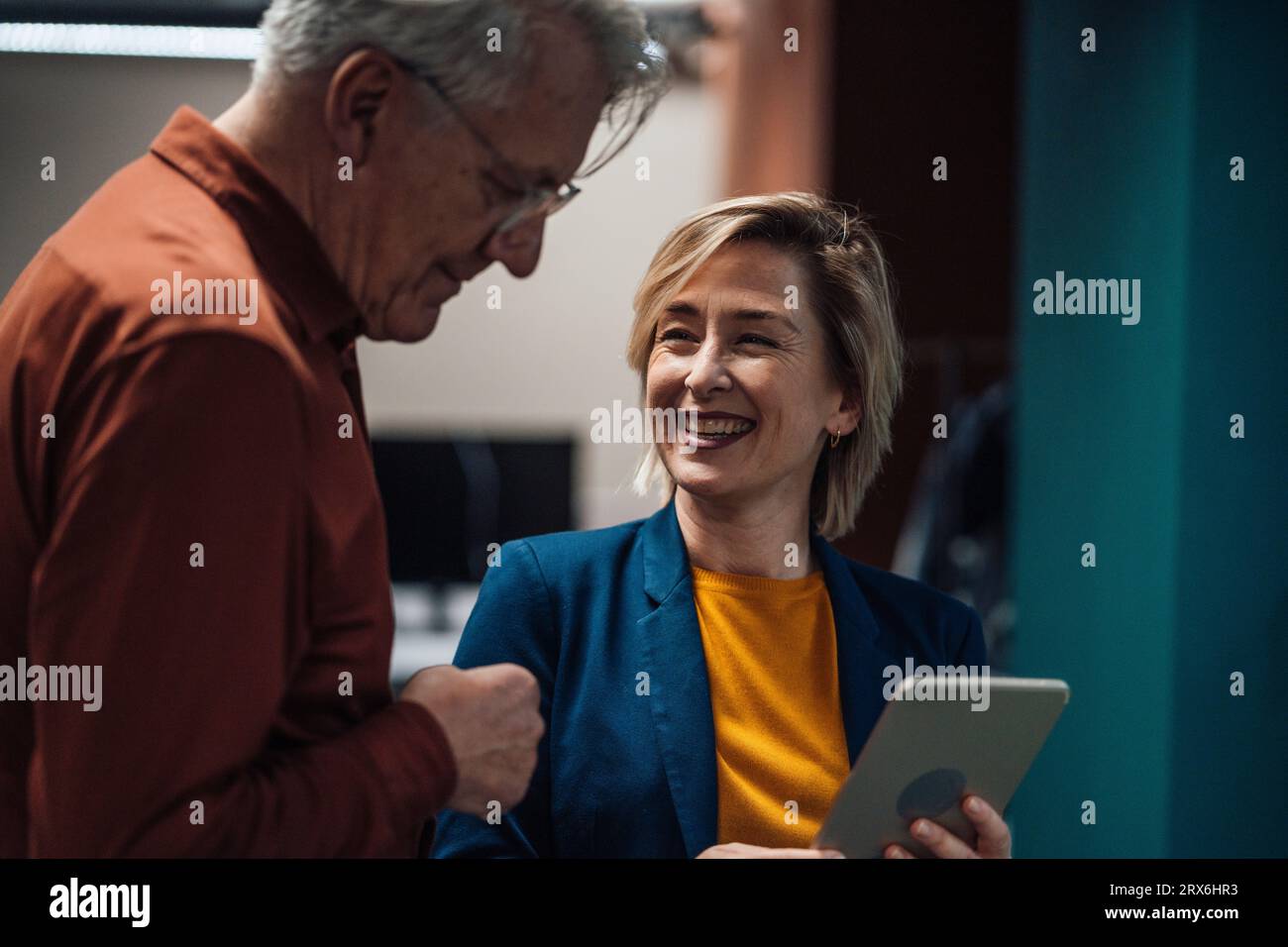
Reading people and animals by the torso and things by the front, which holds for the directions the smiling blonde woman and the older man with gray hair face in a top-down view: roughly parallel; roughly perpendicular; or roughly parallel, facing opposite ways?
roughly perpendicular

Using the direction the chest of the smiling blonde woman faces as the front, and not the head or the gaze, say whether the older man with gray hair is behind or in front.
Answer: in front

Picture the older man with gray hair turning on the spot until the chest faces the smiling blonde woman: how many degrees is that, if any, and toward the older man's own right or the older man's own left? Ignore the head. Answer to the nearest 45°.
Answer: approximately 45° to the older man's own left

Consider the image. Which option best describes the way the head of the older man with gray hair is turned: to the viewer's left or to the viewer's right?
to the viewer's right

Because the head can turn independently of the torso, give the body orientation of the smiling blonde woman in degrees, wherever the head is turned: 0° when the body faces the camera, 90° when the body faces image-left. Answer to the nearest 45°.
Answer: approximately 0°

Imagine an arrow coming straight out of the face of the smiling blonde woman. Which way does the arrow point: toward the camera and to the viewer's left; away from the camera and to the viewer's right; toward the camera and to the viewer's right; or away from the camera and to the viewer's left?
toward the camera and to the viewer's left

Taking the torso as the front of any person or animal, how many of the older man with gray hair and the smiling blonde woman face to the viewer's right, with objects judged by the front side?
1

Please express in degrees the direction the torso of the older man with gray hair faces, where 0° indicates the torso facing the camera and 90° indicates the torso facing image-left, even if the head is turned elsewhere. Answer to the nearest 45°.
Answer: approximately 270°
